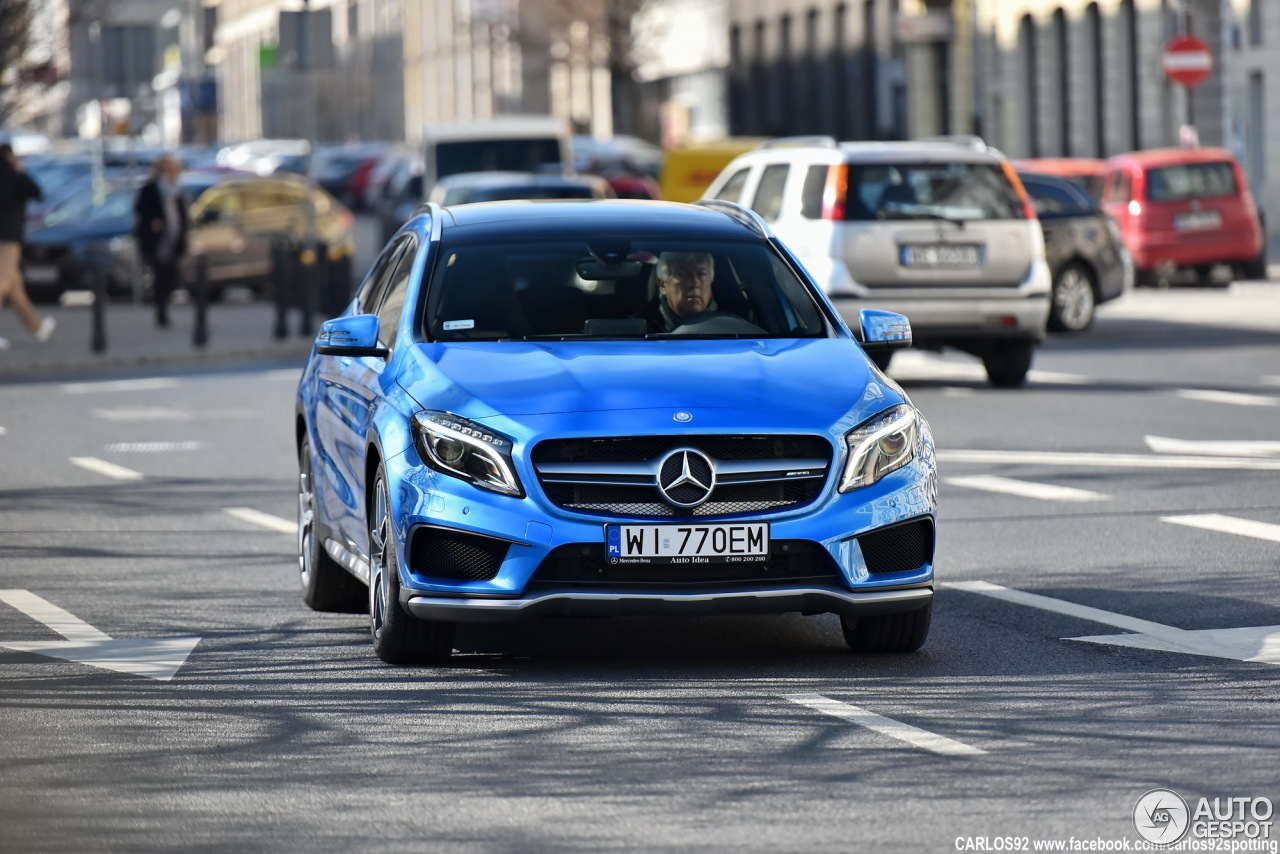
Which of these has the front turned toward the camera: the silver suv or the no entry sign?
the no entry sign

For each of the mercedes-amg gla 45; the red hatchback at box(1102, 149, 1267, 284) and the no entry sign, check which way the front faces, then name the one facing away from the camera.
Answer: the red hatchback

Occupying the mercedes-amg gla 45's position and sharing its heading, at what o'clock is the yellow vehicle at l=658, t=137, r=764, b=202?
The yellow vehicle is roughly at 6 o'clock from the mercedes-amg gla 45.

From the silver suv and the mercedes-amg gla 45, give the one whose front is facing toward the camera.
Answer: the mercedes-amg gla 45

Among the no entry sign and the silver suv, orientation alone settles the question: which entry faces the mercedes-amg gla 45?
the no entry sign

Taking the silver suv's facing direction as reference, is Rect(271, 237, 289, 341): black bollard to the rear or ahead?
ahead

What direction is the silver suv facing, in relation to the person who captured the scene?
facing away from the viewer and to the left of the viewer

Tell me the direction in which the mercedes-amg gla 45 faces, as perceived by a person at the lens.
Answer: facing the viewer

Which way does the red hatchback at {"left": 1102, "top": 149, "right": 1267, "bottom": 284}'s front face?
away from the camera

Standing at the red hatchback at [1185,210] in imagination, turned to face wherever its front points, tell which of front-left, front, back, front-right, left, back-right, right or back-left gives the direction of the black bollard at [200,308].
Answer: back-left

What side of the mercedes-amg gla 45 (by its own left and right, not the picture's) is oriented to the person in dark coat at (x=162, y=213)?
back

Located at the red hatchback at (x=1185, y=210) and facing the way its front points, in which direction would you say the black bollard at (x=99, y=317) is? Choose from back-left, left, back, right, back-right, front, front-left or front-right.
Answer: back-left

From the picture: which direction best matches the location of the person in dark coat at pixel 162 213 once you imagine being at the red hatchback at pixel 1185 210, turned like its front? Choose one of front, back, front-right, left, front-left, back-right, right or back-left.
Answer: left

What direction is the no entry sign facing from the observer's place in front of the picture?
facing the viewer

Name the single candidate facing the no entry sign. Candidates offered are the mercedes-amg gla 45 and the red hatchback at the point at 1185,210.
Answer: the red hatchback

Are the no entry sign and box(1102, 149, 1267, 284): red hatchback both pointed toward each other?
yes
